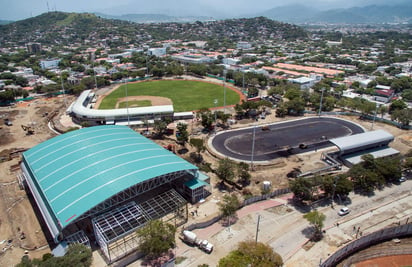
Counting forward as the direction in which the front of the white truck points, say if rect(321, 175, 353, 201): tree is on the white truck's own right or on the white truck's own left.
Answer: on the white truck's own left

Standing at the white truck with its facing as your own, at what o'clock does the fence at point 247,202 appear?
The fence is roughly at 9 o'clock from the white truck.

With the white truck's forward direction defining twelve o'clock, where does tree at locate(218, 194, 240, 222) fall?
The tree is roughly at 9 o'clock from the white truck.

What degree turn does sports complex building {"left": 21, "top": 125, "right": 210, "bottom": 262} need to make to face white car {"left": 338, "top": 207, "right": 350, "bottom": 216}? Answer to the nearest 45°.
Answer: approximately 45° to its left

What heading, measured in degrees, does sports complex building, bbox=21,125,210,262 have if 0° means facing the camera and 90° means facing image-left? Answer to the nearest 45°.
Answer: approximately 315°

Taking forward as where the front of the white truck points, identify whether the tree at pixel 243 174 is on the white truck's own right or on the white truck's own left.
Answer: on the white truck's own left

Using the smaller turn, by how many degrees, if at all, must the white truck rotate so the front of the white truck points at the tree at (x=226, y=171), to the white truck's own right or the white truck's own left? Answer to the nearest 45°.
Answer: approximately 135° to the white truck's own left

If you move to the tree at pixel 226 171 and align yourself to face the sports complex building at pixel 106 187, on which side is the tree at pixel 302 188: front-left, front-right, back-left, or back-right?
back-left

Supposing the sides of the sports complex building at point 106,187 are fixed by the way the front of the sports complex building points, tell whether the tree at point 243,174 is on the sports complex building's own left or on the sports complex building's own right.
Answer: on the sports complex building's own left
